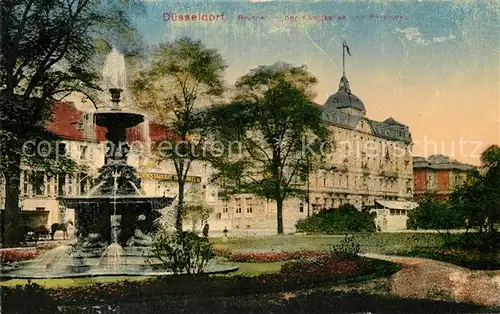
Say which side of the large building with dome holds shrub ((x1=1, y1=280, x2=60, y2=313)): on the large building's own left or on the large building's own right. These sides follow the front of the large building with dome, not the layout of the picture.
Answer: on the large building's own right

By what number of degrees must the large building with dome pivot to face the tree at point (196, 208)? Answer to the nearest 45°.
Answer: approximately 135° to its right

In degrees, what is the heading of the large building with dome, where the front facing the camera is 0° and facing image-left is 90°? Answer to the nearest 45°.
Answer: approximately 315°

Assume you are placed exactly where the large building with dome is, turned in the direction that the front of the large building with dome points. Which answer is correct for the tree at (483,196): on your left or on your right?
on your left
